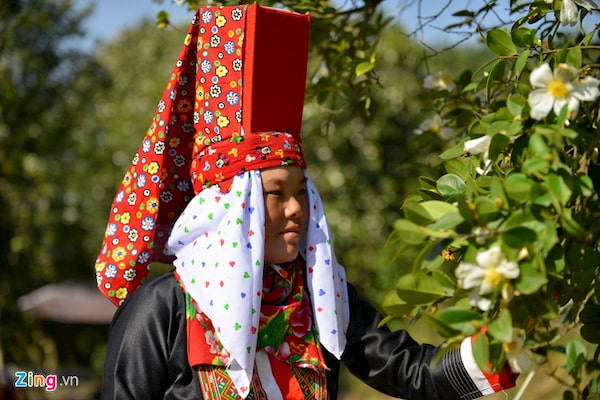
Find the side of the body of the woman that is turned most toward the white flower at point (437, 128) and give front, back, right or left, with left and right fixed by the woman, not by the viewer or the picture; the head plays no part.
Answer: left

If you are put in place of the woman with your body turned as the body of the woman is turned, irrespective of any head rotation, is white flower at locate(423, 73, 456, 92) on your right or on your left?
on your left

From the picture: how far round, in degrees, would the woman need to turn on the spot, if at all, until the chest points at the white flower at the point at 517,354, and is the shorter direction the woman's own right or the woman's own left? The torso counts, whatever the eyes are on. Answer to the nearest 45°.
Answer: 0° — they already face it

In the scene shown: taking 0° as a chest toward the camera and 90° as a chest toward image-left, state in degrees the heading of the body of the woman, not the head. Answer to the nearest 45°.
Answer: approximately 315°

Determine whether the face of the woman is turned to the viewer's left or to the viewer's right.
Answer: to the viewer's right
